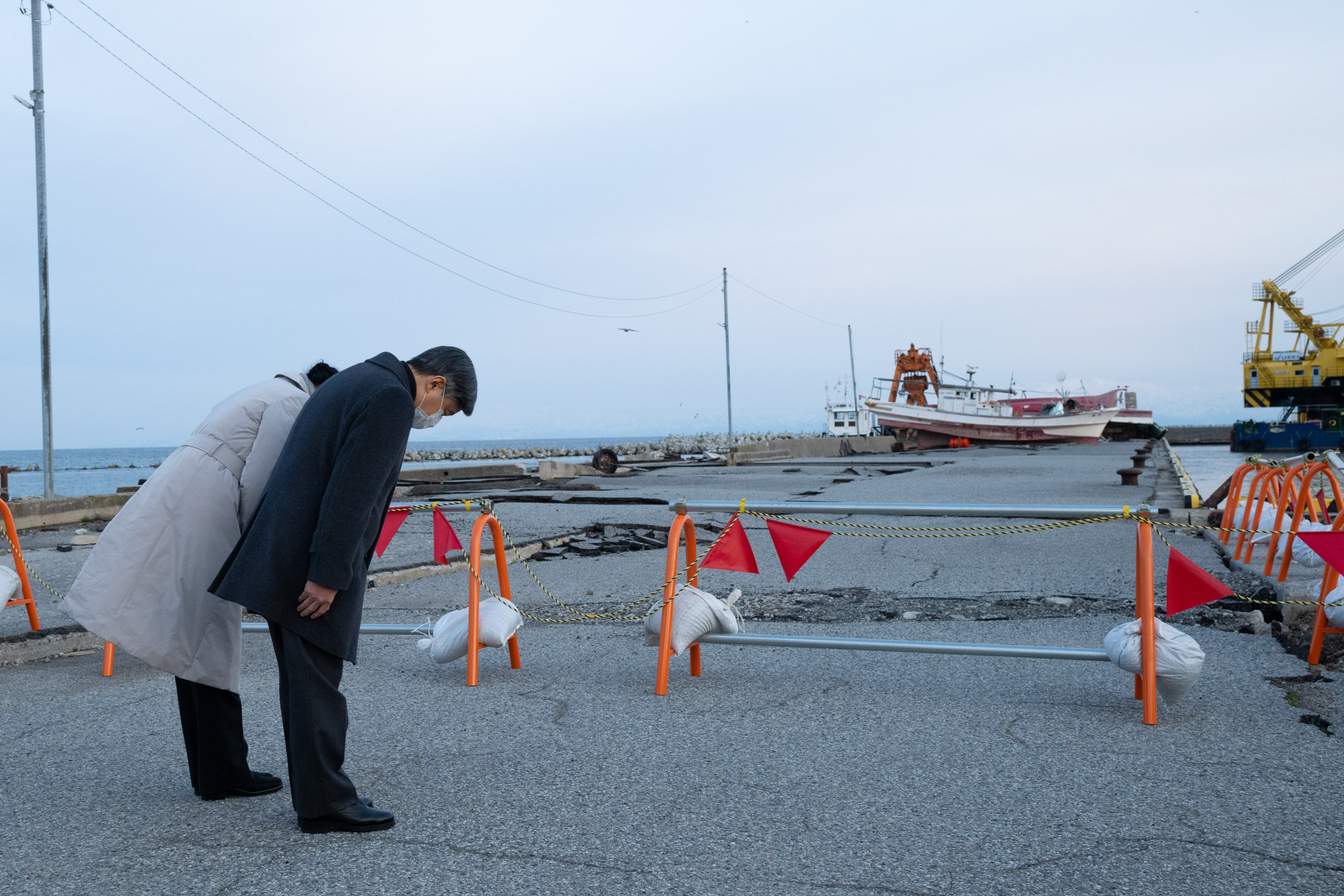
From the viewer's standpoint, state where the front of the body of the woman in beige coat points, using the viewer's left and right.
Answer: facing to the right of the viewer

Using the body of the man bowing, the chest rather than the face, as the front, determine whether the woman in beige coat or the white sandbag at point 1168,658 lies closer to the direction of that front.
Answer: the white sandbag

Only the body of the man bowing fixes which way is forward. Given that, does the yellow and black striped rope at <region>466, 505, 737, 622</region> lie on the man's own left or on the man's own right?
on the man's own left

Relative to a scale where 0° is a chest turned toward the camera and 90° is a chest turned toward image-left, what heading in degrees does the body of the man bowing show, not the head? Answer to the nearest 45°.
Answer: approximately 270°

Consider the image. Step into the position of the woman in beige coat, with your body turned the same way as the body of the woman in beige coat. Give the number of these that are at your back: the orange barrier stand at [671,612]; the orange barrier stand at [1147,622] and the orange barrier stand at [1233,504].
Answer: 0

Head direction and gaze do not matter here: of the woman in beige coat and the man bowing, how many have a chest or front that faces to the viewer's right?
2

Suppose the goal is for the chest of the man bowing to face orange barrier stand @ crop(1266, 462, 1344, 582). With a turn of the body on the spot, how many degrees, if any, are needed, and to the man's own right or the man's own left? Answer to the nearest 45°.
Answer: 0° — they already face it

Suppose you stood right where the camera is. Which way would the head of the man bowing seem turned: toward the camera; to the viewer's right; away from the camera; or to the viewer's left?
to the viewer's right

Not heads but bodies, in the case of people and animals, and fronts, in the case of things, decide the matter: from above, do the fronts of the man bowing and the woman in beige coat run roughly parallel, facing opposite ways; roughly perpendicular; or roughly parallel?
roughly parallel

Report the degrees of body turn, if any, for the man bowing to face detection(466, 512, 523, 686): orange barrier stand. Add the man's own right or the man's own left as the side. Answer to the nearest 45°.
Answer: approximately 90° to the man's own left

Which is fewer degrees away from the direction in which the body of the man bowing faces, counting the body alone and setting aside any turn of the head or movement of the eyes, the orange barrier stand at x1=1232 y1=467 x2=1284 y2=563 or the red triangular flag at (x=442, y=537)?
the orange barrier stand

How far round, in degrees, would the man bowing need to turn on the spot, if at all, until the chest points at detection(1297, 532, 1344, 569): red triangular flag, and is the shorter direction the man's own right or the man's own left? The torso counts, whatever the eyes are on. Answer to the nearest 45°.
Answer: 0° — they already face it

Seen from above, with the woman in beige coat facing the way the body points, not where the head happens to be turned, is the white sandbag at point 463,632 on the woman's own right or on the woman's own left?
on the woman's own left

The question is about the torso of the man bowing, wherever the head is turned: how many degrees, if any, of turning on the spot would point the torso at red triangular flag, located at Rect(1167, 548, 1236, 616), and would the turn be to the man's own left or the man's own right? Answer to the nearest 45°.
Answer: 0° — they already face it

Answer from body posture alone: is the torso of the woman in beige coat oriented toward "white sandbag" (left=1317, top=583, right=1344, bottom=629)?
yes
